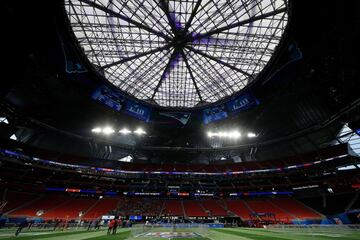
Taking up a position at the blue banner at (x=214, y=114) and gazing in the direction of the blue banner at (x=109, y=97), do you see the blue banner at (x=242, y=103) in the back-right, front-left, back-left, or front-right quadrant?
back-left

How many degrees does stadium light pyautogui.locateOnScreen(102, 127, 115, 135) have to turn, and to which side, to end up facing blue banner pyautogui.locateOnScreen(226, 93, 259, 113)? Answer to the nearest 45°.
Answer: approximately 45° to its left

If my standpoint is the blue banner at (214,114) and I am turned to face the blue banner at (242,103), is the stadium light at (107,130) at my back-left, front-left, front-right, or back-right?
back-right

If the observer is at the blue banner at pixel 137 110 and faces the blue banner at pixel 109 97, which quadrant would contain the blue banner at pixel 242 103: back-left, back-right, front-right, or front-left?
back-left

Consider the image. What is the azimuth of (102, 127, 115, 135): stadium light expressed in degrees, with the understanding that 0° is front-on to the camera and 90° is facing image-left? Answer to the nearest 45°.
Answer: approximately 0°

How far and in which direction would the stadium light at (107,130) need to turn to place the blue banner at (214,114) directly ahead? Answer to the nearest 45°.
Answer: approximately 45° to its left
